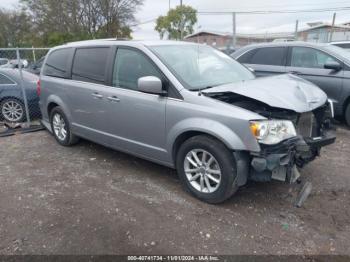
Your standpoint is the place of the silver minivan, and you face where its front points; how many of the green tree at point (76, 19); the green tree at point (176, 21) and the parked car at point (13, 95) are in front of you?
0

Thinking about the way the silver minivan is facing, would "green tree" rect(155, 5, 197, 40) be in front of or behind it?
behind

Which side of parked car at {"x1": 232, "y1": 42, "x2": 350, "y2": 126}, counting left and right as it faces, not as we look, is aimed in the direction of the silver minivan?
right

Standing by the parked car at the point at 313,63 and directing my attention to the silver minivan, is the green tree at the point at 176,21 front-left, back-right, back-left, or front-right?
back-right

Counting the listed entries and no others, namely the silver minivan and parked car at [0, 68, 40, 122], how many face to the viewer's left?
1

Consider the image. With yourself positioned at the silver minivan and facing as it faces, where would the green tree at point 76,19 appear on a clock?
The green tree is roughly at 7 o'clock from the silver minivan.

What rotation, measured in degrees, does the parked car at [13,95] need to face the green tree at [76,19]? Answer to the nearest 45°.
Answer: approximately 90° to its right

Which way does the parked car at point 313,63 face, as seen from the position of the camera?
facing the viewer and to the right of the viewer

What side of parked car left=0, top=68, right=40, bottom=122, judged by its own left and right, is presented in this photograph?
left

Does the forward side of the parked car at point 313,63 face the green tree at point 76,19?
no

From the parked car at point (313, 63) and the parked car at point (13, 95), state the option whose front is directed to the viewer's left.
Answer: the parked car at point (13, 95)

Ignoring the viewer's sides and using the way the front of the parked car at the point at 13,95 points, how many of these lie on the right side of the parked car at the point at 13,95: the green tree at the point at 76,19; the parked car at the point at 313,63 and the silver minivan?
1

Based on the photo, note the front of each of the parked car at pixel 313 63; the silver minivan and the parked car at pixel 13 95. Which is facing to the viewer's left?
the parked car at pixel 13 95

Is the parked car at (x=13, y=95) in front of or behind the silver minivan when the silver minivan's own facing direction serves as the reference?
behind

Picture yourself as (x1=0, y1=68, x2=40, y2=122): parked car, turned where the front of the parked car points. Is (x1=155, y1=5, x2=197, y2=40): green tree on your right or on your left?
on your right

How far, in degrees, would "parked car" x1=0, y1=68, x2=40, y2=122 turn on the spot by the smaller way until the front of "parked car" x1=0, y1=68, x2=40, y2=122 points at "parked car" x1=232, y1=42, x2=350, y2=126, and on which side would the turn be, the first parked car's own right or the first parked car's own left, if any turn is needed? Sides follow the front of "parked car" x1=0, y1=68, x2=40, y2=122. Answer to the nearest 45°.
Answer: approximately 135° to the first parked car's own left

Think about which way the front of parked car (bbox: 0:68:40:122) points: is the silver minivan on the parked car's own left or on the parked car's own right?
on the parked car's own left
